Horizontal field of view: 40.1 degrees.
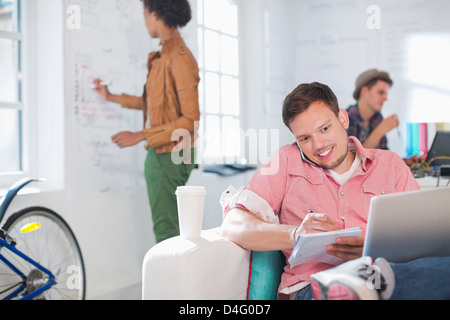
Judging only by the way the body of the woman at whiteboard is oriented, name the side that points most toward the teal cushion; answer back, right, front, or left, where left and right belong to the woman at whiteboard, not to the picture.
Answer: left

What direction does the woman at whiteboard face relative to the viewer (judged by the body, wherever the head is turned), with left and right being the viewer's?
facing to the left of the viewer

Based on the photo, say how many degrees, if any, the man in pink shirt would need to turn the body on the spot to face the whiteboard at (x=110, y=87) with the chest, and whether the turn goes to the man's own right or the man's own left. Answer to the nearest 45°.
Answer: approximately 135° to the man's own right

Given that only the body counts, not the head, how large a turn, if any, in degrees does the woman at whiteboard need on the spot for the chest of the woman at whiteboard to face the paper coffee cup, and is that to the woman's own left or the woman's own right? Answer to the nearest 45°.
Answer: approximately 90° to the woman's own left

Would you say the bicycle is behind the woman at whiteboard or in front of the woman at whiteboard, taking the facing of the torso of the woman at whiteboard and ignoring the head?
in front

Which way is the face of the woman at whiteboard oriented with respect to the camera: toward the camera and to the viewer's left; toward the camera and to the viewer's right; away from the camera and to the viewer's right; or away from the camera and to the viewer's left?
away from the camera and to the viewer's left

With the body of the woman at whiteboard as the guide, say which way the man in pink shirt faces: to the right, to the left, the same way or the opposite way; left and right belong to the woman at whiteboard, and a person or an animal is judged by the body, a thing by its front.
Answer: to the left

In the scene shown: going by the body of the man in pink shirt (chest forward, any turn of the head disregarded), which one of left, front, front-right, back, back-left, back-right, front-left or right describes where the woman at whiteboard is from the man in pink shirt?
back-right

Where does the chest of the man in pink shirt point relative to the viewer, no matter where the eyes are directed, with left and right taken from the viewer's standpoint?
facing the viewer

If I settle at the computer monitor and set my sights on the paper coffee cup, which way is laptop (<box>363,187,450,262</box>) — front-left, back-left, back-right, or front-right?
front-left

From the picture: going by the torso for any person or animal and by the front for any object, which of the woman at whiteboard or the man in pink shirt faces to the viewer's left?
the woman at whiteboard

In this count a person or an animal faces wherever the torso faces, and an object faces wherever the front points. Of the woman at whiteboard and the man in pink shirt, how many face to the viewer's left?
1
